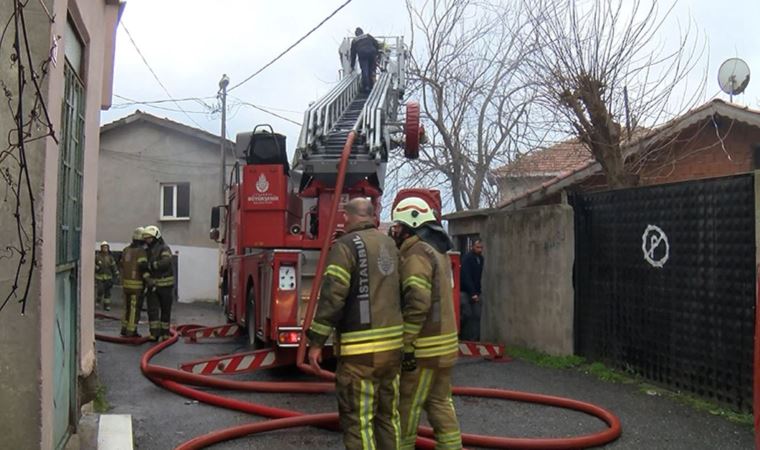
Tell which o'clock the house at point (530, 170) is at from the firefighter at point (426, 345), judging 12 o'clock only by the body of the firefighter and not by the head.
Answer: The house is roughly at 2 o'clock from the firefighter.

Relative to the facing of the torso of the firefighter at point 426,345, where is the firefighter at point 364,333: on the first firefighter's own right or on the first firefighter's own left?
on the first firefighter's own left

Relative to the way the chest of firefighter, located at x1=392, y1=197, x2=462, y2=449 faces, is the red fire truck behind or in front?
in front

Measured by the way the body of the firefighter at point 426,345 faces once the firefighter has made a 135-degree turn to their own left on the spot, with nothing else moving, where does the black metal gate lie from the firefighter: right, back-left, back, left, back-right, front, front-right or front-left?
back-left

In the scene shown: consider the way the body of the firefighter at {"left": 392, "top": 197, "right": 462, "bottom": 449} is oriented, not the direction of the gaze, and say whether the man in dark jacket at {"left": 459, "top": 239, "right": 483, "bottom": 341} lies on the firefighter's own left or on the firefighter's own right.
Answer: on the firefighter's own right

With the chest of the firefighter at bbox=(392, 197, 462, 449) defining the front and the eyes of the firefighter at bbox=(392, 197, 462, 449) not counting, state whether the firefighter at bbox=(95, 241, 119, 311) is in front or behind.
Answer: in front

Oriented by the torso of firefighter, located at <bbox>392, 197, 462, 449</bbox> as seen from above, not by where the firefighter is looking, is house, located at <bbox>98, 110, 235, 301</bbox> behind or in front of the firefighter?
in front

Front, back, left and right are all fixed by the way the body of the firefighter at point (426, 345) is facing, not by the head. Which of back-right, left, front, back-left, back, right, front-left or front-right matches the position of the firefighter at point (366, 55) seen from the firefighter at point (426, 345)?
front-right

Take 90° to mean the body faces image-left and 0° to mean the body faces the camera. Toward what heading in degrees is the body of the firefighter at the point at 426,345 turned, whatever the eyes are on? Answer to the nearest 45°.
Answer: approximately 135°
